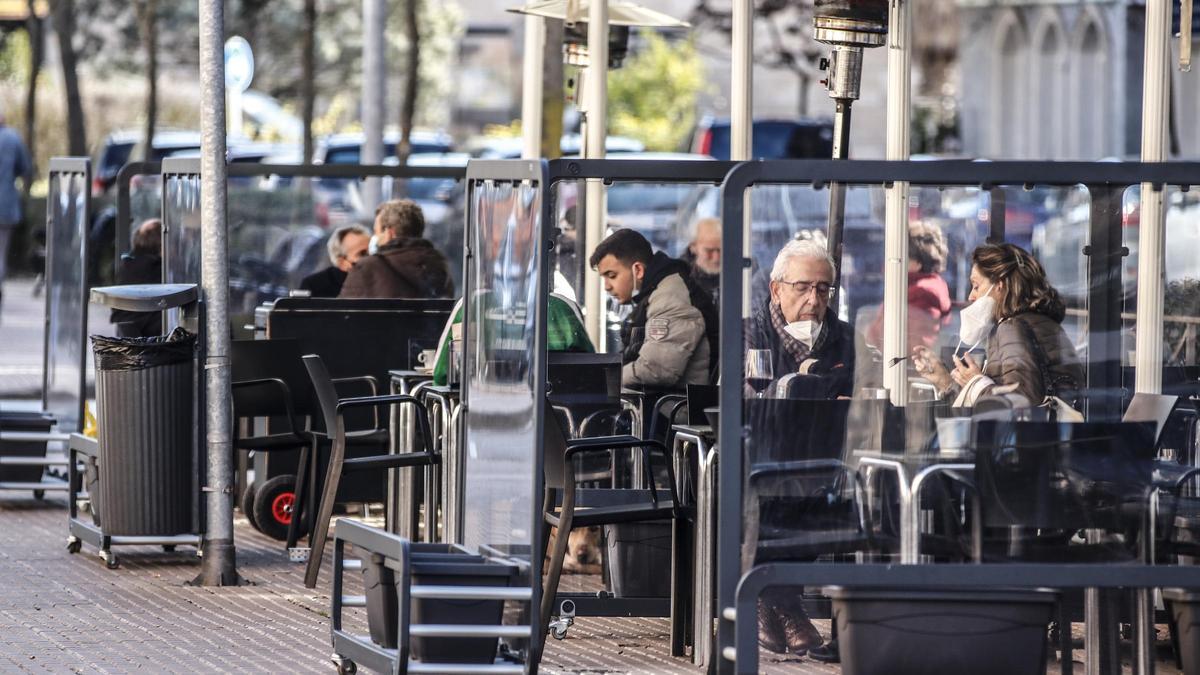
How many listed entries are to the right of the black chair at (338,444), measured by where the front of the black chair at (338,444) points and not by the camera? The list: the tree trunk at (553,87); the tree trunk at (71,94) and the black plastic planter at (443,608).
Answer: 1

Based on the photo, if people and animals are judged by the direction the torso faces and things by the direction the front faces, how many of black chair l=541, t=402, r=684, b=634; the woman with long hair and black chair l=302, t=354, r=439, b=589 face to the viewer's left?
1

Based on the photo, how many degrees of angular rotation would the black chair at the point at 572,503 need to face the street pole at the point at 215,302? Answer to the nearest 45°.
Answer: approximately 135° to its left

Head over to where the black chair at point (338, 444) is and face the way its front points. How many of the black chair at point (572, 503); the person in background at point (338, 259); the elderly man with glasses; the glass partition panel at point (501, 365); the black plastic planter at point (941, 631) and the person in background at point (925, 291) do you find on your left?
1

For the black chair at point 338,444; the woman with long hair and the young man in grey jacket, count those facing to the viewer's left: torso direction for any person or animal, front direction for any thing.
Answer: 2

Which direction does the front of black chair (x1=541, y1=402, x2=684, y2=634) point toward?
to the viewer's right

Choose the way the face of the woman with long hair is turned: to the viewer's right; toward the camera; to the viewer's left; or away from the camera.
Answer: to the viewer's left

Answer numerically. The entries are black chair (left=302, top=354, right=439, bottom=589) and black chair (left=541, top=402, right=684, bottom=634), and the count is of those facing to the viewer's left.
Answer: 0

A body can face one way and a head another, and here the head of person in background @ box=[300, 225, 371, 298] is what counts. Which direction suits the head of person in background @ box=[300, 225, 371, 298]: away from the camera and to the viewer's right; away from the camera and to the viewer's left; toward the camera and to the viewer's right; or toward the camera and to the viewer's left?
toward the camera and to the viewer's right

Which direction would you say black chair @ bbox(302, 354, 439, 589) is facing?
to the viewer's right

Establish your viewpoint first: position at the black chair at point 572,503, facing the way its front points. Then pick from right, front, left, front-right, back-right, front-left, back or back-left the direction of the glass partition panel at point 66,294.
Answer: back-left

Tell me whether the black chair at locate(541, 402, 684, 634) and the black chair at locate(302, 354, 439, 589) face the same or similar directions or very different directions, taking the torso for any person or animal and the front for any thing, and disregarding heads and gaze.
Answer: same or similar directions

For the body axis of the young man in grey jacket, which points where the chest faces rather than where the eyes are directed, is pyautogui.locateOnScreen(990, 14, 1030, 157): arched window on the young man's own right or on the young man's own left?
on the young man's own right

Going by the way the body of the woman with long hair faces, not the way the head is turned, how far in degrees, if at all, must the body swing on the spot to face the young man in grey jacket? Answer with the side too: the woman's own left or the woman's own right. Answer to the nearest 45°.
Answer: approximately 45° to the woman's own right

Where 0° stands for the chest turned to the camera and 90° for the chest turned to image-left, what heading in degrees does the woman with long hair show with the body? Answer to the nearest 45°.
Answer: approximately 90°
